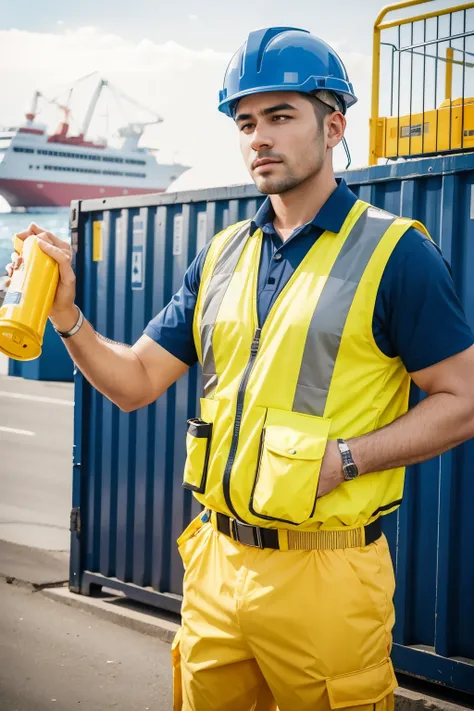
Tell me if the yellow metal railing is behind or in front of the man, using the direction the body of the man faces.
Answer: behind

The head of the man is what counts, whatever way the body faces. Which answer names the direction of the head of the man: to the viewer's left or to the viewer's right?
to the viewer's left

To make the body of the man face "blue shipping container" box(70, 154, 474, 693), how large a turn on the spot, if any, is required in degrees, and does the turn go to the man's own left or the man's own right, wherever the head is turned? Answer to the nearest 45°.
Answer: approximately 135° to the man's own right

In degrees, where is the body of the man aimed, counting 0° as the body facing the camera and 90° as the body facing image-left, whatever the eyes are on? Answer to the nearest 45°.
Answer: approximately 45°
